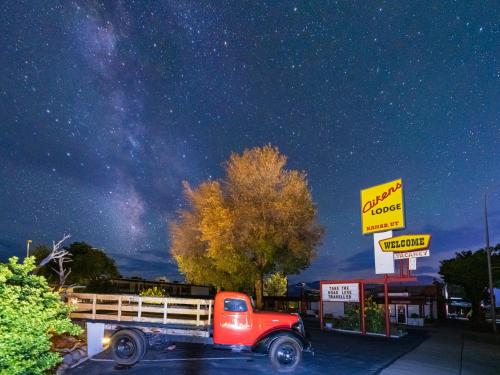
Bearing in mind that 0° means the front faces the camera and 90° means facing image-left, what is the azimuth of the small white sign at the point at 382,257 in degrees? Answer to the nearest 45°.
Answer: approximately 0°

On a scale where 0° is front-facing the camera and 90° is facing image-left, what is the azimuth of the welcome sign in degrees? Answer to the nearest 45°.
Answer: approximately 0°

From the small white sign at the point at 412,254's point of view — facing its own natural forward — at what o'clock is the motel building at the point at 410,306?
The motel building is roughly at 6 o'clock from the small white sign.

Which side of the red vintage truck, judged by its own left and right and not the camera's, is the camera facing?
right

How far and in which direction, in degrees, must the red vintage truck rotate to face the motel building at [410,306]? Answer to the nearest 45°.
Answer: approximately 45° to its left

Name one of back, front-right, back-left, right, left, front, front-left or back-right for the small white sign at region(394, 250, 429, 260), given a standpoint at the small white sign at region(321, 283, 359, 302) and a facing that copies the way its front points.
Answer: front-left

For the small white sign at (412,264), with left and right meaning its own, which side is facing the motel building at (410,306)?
back

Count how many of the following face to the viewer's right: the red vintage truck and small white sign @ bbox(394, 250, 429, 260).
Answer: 1
